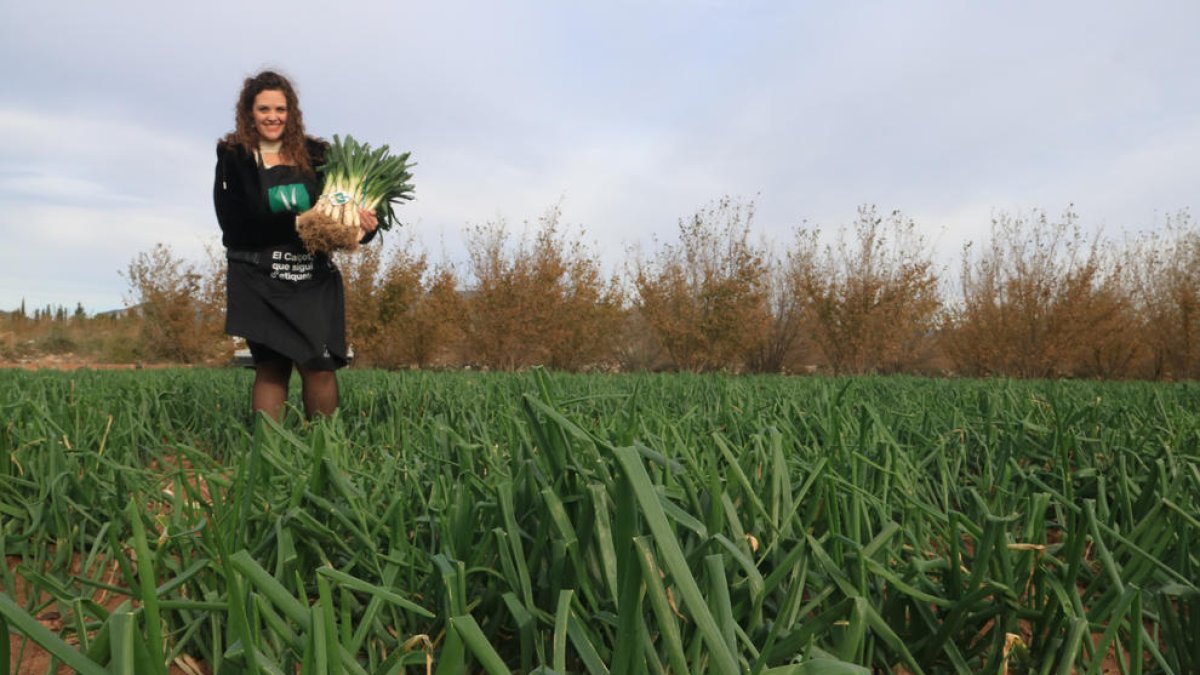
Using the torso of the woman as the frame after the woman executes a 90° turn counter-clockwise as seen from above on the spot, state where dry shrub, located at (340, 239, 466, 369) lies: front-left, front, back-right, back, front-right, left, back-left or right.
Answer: front-left

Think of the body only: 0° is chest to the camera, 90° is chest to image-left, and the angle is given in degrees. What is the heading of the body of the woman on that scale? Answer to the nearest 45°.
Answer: approximately 315°
